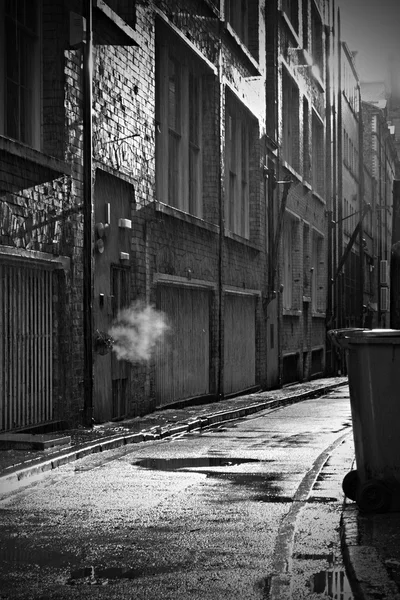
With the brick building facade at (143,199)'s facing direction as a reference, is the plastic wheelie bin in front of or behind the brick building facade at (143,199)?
in front

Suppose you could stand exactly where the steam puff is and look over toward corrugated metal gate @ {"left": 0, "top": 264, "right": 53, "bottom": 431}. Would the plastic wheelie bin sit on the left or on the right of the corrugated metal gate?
left
